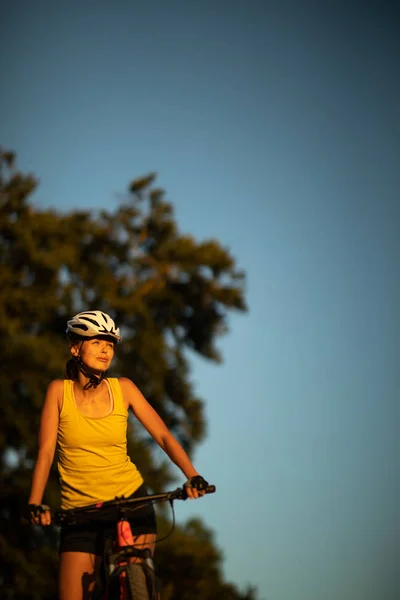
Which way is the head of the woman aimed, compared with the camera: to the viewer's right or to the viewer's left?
to the viewer's right

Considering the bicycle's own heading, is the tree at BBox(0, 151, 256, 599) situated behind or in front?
behind

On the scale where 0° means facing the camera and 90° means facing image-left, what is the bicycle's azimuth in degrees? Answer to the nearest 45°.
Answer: approximately 0°
